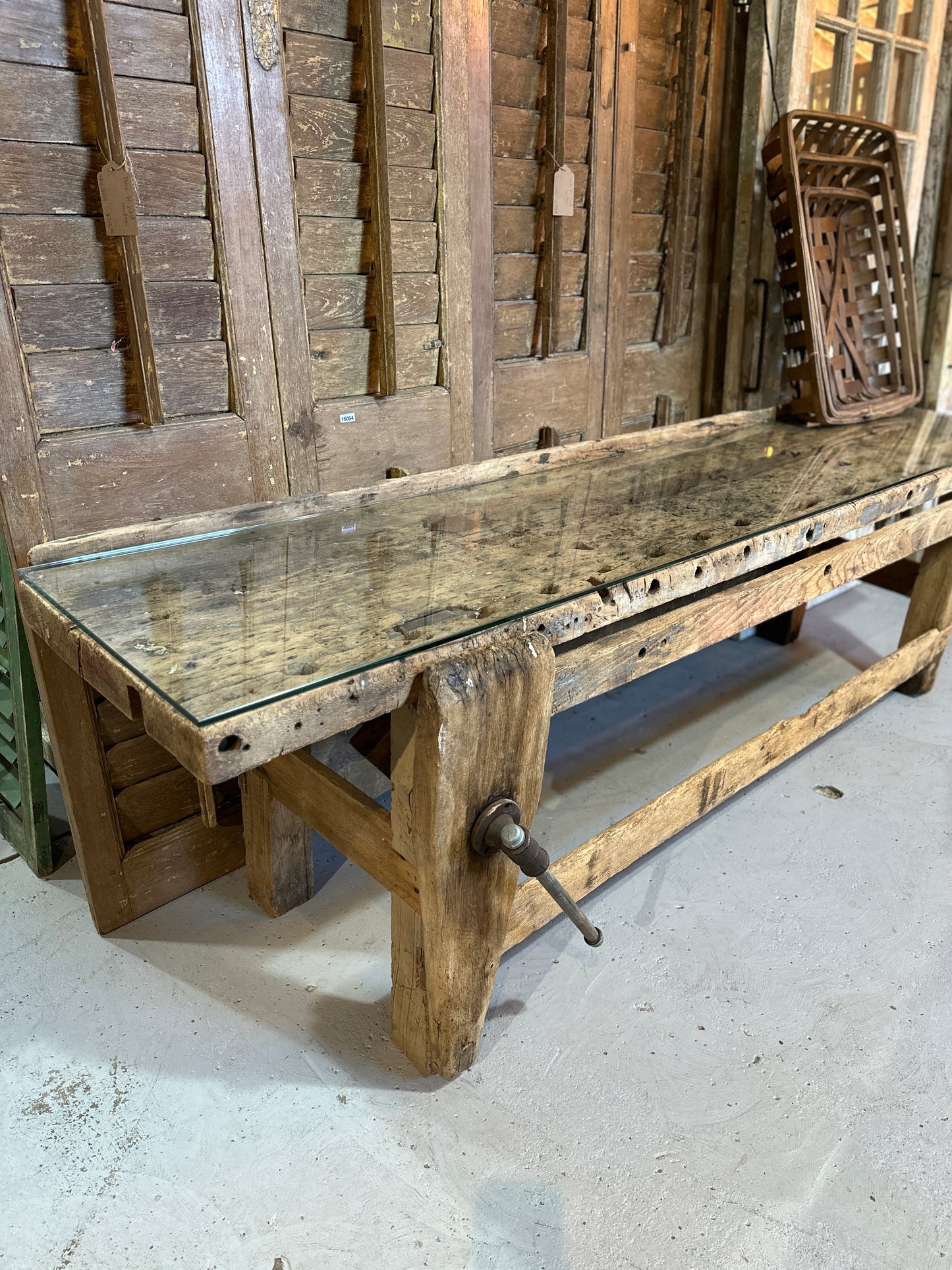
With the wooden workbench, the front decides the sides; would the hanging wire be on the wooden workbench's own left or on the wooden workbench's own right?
on the wooden workbench's own left

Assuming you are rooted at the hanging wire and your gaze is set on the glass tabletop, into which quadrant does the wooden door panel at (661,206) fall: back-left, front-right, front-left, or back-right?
front-right

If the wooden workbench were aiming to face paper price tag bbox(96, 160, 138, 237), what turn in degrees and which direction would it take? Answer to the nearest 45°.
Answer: approximately 180°

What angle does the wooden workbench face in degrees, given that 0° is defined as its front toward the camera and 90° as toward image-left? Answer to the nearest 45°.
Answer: approximately 315°

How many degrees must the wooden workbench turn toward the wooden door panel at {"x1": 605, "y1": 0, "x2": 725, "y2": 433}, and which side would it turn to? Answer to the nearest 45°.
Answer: approximately 135° to its left
